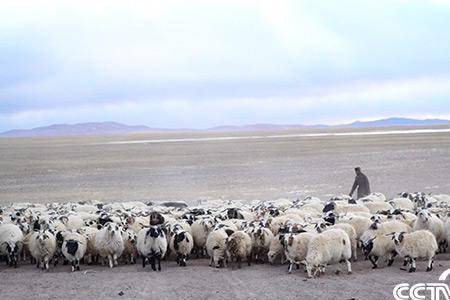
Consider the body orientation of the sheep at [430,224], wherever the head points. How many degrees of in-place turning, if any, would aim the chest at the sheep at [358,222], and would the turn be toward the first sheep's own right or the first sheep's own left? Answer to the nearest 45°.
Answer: approximately 45° to the first sheep's own right

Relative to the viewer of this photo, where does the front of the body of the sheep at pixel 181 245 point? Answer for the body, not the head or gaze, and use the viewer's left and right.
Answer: facing the viewer

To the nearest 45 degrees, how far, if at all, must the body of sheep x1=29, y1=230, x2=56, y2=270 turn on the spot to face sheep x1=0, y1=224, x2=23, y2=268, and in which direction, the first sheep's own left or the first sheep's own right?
approximately 135° to the first sheep's own right

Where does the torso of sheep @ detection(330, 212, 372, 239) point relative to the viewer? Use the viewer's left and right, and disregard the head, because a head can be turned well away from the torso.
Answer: facing to the left of the viewer

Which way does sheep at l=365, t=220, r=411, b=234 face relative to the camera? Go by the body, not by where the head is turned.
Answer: to the viewer's left

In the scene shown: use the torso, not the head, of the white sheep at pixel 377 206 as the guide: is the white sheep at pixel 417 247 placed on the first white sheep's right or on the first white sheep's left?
on the first white sheep's left

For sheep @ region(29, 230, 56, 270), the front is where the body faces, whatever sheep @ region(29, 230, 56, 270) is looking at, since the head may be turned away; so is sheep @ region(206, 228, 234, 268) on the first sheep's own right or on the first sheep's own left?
on the first sheep's own left

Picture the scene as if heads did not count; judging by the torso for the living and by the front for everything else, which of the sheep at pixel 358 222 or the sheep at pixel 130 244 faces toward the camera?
the sheep at pixel 130 244

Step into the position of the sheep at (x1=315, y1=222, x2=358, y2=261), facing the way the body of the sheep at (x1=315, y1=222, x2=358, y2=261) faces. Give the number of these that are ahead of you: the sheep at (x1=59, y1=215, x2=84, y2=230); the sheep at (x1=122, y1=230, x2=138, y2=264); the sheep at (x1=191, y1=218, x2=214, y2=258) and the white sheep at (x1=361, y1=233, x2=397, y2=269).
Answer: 3

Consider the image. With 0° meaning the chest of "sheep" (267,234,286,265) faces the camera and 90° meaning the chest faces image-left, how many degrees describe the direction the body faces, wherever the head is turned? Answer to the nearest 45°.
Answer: approximately 45°

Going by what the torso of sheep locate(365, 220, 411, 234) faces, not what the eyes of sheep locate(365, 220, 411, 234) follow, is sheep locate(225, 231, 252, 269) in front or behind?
in front

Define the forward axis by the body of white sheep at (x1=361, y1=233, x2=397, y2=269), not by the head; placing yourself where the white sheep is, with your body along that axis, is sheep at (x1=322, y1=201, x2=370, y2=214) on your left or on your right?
on your right

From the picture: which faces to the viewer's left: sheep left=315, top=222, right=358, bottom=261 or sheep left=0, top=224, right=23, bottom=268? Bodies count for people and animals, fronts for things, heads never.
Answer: sheep left=315, top=222, right=358, bottom=261

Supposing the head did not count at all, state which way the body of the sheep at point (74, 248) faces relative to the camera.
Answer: toward the camera

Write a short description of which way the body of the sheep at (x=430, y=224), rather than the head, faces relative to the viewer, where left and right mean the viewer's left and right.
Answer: facing the viewer and to the left of the viewer

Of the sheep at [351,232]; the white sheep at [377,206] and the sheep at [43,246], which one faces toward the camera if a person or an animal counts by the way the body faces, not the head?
the sheep at [43,246]

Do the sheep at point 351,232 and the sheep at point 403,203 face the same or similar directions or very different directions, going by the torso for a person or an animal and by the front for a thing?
same or similar directions
